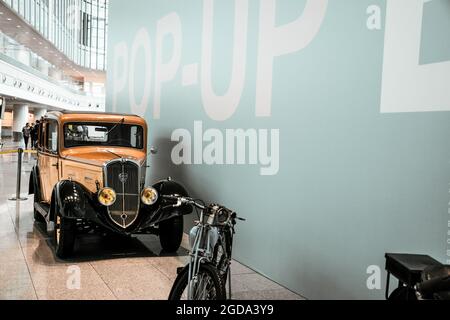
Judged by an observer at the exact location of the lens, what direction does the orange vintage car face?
facing the viewer and to the right of the viewer

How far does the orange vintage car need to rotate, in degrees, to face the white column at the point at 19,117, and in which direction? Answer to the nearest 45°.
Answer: approximately 135° to its left
